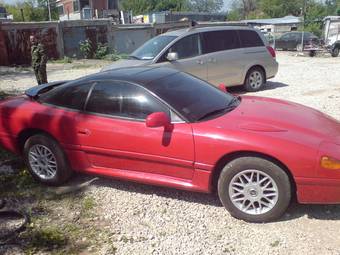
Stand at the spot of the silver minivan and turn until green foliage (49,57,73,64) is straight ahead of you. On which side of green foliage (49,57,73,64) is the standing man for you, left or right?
left

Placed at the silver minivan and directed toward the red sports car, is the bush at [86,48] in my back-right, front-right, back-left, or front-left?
back-right

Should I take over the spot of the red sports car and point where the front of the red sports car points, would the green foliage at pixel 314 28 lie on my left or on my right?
on my left

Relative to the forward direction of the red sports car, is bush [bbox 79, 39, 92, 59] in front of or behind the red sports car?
behind

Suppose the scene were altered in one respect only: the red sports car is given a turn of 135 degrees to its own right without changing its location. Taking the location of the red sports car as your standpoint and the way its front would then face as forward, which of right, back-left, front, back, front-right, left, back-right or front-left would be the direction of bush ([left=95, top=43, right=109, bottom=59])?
right

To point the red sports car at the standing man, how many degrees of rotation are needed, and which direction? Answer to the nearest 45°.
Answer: approximately 180°

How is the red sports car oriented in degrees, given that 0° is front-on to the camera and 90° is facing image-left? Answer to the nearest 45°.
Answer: approximately 315°

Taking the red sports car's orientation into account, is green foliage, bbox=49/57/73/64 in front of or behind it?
behind

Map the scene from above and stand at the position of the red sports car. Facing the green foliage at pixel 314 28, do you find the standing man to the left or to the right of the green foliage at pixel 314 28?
left

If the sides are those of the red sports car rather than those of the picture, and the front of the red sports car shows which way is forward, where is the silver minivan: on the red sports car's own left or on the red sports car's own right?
on the red sports car's own left
